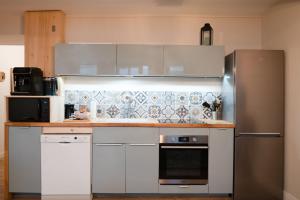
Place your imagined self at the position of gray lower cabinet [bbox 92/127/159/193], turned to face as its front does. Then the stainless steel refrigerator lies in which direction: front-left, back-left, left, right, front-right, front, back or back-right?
left

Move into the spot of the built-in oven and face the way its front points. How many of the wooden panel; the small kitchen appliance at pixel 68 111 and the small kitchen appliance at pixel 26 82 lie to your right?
3

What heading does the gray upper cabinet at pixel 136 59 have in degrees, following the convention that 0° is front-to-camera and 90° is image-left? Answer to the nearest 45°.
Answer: approximately 0°

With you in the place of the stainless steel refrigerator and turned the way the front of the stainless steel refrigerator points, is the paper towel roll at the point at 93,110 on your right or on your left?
on your right

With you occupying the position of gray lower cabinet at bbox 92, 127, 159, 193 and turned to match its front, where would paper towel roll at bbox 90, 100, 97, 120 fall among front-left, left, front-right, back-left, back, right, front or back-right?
back-right

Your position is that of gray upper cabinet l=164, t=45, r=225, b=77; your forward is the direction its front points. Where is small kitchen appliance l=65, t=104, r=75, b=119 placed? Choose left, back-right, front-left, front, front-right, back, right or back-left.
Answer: right

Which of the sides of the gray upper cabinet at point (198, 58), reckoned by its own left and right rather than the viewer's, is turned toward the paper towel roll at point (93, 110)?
right

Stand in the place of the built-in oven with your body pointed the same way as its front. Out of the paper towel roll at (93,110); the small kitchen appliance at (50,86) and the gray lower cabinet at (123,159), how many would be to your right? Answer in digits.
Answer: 3

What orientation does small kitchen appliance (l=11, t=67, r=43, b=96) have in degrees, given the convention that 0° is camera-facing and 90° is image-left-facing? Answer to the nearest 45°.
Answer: approximately 45°

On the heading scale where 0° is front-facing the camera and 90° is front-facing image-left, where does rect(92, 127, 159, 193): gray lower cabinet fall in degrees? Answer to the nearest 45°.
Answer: approximately 0°
